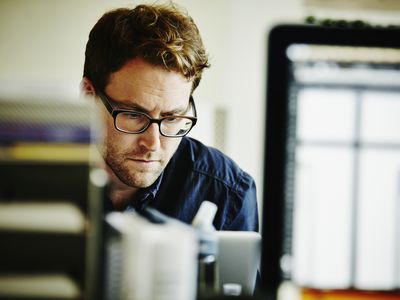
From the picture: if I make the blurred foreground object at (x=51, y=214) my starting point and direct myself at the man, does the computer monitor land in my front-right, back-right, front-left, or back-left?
front-right

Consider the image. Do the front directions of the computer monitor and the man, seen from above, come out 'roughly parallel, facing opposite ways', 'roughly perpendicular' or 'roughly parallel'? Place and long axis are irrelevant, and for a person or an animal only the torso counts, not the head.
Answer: roughly parallel

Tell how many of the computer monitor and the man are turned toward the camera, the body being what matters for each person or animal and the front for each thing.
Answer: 2

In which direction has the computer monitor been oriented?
toward the camera

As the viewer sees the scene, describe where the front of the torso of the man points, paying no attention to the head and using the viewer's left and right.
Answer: facing the viewer

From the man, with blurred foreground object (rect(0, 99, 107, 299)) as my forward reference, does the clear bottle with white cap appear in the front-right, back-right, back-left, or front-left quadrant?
front-left
